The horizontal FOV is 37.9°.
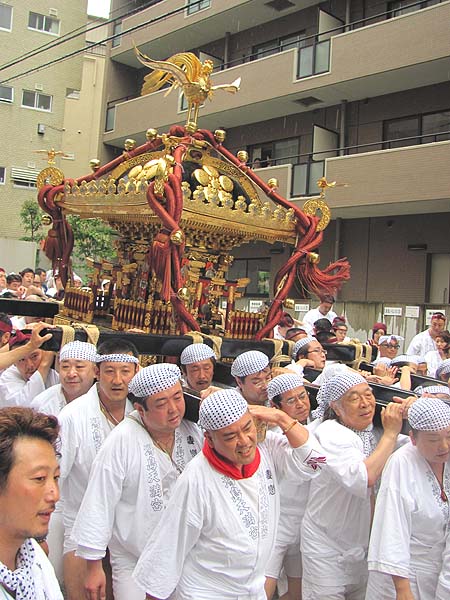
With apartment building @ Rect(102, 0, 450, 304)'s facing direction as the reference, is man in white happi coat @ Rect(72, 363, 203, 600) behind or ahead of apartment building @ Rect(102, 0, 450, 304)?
ahead

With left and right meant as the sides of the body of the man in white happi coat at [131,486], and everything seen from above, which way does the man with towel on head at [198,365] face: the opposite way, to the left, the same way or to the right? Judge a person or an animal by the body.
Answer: the same way

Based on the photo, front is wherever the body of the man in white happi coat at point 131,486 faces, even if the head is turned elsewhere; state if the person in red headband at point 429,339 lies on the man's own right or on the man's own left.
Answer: on the man's own left

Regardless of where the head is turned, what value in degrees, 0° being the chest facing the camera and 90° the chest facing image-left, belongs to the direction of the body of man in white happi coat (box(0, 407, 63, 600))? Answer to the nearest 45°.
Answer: approximately 315°

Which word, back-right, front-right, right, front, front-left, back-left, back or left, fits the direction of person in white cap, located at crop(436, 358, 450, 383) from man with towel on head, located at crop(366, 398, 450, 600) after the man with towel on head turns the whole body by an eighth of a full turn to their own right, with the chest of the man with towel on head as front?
back

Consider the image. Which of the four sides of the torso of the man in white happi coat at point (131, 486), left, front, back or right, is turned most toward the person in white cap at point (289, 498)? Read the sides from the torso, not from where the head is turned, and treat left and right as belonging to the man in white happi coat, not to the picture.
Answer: left

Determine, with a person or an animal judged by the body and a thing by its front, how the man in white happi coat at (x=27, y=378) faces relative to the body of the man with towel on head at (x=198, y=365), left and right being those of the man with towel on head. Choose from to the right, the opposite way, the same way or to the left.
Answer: the same way

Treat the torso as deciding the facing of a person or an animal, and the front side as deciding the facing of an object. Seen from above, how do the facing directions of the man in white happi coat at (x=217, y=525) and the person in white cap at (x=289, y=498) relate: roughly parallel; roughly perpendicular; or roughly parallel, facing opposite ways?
roughly parallel

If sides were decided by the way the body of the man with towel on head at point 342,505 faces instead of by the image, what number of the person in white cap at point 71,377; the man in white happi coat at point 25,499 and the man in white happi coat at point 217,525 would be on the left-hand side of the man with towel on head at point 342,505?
0

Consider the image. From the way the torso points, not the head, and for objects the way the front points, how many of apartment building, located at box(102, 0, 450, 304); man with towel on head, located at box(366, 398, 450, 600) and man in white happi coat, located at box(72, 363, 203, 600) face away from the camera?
0

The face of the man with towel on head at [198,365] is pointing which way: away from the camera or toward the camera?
toward the camera

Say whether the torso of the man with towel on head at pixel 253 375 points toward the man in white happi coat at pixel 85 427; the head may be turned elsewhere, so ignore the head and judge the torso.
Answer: no

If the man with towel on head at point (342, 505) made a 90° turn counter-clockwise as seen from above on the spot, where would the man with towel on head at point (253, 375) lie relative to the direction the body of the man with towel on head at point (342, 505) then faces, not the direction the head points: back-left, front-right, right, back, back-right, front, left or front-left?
left

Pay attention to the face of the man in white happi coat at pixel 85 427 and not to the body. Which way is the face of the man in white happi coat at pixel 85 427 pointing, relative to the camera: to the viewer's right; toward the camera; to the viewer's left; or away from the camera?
toward the camera
